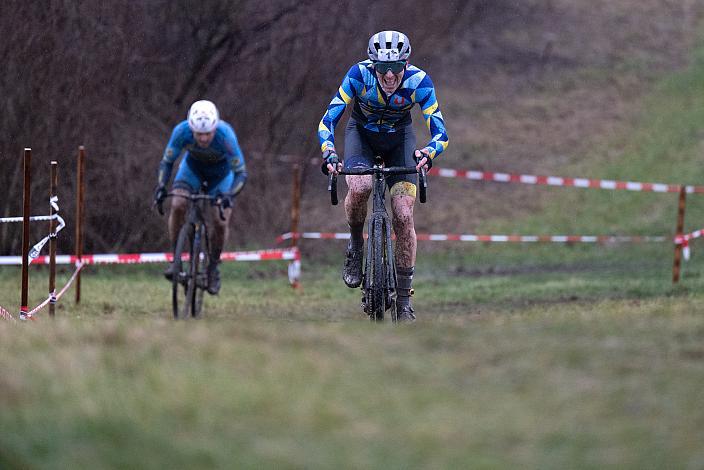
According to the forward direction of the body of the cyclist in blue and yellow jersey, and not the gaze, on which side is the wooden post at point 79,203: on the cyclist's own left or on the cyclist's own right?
on the cyclist's own right

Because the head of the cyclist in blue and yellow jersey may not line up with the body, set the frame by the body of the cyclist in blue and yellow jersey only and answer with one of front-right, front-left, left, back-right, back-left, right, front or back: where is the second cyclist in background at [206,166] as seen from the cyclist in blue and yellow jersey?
back-right

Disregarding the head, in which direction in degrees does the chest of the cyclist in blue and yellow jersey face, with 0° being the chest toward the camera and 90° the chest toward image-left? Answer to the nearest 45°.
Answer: approximately 0°

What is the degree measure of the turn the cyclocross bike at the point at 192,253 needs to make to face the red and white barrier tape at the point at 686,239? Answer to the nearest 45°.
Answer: approximately 135° to its left

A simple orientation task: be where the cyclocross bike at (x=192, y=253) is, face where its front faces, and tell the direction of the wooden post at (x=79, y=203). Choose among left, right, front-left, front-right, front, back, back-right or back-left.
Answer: back-right

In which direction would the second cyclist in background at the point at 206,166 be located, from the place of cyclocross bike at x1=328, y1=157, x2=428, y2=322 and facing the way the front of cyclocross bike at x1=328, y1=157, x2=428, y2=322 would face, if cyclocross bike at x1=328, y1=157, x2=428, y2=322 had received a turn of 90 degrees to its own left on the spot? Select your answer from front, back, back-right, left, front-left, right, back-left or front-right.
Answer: back-left
